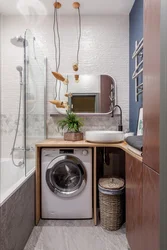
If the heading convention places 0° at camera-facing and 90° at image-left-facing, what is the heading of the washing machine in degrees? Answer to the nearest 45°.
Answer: approximately 0°

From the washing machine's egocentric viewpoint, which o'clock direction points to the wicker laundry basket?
The wicker laundry basket is roughly at 10 o'clock from the washing machine.

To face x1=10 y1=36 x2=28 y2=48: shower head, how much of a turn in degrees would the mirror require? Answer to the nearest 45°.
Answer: approximately 45° to its right

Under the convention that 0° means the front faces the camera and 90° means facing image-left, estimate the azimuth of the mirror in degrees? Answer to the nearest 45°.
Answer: approximately 0°

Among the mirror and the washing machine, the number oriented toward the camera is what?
2

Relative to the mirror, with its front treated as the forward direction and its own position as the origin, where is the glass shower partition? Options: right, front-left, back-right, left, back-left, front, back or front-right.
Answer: front-right
